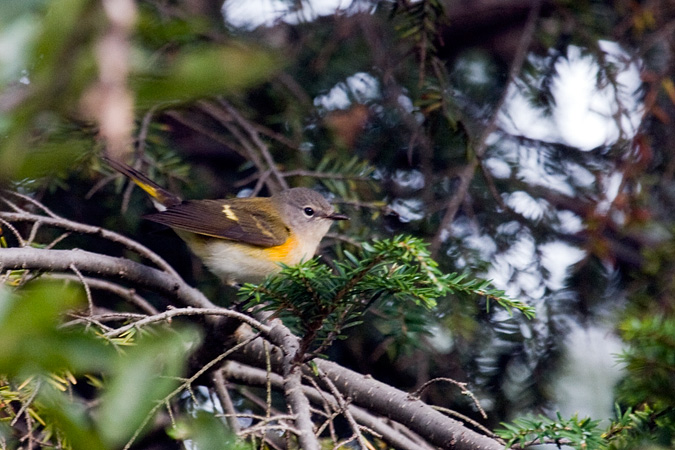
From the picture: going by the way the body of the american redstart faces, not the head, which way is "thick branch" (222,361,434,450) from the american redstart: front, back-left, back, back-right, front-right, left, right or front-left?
front

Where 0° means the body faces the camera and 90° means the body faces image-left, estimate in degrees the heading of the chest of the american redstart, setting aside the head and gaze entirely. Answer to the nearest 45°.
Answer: approximately 270°

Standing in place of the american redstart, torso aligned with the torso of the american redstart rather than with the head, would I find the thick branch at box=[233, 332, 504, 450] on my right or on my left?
on my right

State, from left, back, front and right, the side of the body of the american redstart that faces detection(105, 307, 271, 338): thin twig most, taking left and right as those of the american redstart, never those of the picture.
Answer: right
